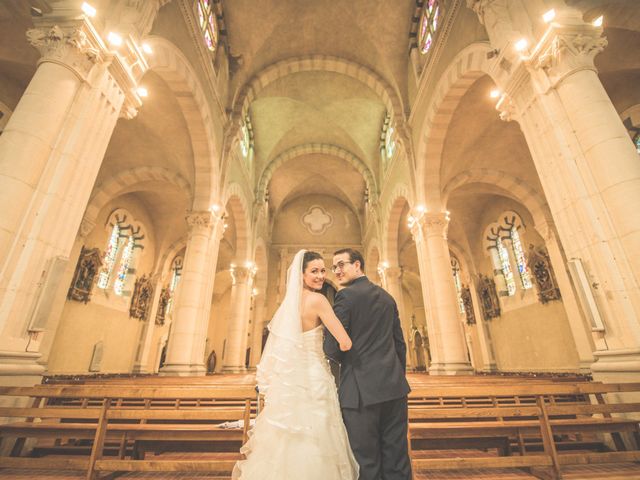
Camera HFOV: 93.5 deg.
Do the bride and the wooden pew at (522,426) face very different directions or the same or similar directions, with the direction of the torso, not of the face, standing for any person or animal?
same or similar directions

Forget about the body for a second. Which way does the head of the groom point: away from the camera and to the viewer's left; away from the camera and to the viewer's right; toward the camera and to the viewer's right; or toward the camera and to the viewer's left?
toward the camera and to the viewer's left

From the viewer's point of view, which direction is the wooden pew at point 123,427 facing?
away from the camera

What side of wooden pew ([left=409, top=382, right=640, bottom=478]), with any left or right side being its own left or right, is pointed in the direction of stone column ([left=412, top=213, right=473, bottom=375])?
front

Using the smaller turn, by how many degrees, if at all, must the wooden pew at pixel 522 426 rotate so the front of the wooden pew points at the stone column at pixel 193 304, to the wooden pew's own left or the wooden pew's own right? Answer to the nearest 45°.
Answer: approximately 90° to the wooden pew's own left

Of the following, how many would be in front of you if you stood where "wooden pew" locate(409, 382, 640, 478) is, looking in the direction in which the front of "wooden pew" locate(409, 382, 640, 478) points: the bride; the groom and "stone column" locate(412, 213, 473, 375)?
1

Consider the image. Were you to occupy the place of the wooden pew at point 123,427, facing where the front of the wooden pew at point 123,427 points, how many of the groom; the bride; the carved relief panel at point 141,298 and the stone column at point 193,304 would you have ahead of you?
2

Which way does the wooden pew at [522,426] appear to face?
away from the camera

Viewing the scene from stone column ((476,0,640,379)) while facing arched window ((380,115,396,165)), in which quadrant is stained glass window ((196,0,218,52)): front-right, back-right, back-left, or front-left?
front-left

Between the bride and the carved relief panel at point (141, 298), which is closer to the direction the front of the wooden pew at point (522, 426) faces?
the carved relief panel

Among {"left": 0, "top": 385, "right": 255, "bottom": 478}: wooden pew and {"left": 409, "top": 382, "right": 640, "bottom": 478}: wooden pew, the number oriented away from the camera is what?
2

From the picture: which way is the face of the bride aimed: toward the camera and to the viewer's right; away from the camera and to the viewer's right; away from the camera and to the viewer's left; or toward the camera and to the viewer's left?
toward the camera and to the viewer's right

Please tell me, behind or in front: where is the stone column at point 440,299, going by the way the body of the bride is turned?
in front

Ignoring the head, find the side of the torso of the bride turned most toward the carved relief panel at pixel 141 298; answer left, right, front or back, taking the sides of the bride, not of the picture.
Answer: left
